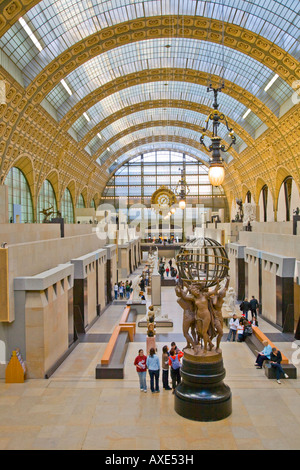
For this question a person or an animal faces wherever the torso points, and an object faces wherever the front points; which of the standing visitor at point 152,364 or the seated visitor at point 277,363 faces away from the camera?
the standing visitor at point 152,364

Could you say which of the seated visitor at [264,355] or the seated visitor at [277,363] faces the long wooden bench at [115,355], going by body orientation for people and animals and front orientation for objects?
the seated visitor at [264,355]

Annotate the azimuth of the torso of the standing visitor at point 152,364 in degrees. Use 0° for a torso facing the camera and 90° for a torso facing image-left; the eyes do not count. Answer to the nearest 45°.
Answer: approximately 180°

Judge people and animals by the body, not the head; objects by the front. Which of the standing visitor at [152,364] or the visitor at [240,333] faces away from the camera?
the standing visitor at [152,364]

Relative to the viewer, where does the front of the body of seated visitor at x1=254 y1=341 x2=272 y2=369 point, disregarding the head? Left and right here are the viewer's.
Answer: facing to the left of the viewer

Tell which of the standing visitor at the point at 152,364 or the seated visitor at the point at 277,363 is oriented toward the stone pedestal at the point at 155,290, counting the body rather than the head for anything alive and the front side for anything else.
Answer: the standing visitor at the point at 152,364

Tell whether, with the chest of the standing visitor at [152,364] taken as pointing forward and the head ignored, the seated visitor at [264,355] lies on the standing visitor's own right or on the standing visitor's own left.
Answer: on the standing visitor's own right

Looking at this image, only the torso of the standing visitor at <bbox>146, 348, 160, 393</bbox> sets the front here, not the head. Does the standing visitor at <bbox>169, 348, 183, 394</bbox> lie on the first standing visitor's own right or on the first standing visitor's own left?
on the first standing visitor's own right
